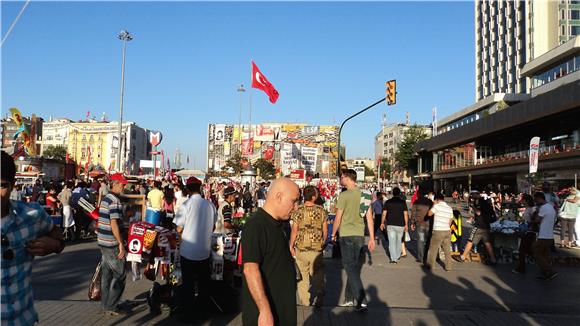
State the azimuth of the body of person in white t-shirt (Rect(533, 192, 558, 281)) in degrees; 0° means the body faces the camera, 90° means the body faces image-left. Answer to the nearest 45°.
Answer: approximately 90°

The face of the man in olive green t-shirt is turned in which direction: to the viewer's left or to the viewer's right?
to the viewer's left

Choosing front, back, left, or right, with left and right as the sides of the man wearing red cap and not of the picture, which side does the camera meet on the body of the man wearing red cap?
right

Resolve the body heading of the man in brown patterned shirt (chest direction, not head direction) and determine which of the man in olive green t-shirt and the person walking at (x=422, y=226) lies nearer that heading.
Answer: the person walking
